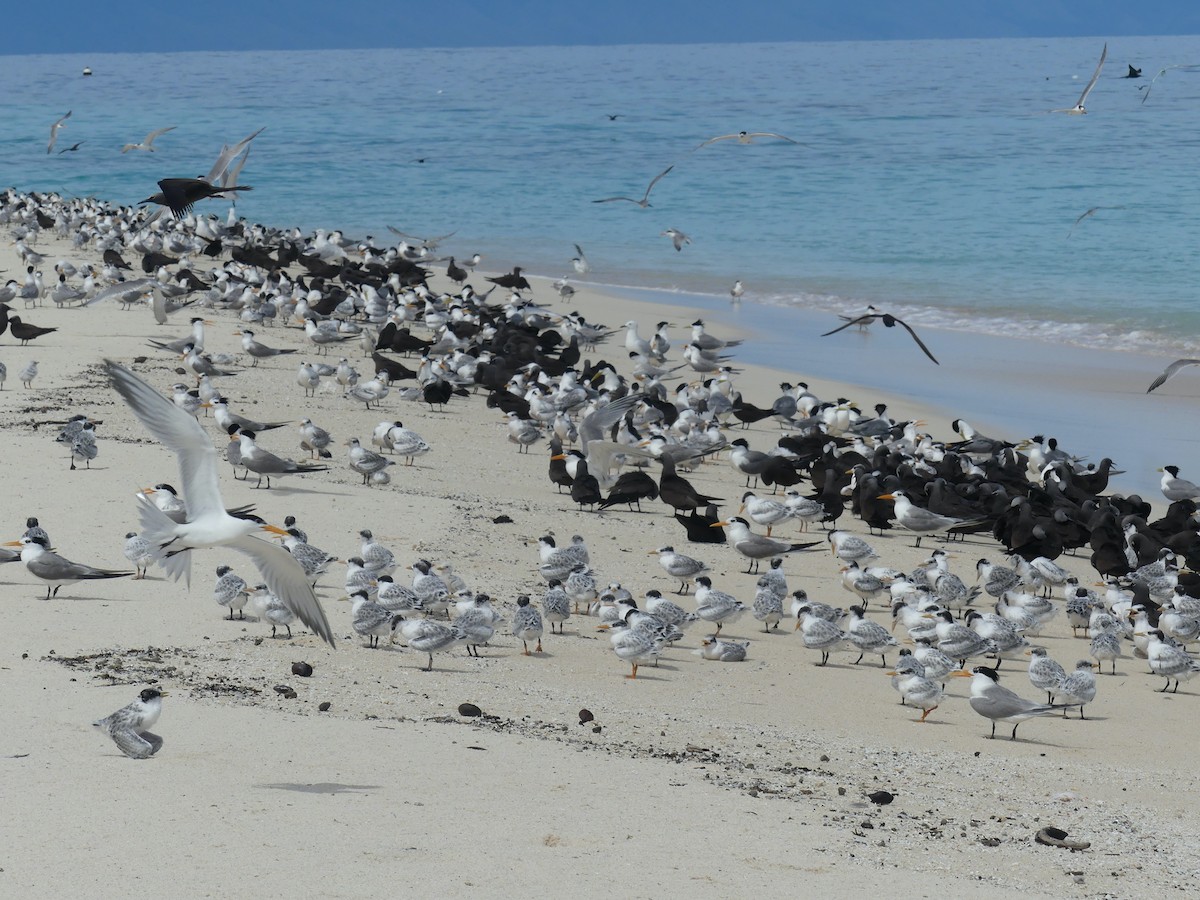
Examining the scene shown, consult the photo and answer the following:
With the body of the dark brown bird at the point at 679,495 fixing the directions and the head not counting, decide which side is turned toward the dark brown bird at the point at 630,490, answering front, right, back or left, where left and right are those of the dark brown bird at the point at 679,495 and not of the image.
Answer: front

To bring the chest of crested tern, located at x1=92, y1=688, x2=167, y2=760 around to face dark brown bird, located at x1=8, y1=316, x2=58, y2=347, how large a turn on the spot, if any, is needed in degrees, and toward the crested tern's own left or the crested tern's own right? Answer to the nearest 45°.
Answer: approximately 90° to the crested tern's own left

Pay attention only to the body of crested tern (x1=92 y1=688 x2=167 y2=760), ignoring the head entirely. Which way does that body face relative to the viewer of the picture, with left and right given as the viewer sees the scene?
facing to the right of the viewer

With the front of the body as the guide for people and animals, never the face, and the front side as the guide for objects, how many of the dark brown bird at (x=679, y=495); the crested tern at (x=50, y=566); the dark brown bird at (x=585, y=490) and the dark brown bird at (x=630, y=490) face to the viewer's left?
2

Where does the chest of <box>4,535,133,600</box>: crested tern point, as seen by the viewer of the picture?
to the viewer's left

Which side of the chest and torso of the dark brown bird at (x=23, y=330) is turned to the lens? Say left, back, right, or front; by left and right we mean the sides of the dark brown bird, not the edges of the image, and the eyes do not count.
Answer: left

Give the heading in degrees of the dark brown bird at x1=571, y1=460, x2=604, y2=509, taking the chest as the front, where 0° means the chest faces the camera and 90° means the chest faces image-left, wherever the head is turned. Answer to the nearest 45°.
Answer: approximately 0°

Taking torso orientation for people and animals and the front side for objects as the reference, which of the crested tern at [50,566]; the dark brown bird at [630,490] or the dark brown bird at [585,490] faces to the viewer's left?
the crested tern

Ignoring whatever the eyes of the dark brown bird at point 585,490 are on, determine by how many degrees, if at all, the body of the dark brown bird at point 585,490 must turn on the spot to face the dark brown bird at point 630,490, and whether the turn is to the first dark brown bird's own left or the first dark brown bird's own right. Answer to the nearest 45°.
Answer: approximately 135° to the first dark brown bird's own left

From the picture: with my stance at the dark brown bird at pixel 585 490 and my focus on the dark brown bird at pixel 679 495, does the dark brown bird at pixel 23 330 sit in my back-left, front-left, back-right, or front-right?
back-left

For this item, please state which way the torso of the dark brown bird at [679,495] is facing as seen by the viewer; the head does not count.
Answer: to the viewer's left

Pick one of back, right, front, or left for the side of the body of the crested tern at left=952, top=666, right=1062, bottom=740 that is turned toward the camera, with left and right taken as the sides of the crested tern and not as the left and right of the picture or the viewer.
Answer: left

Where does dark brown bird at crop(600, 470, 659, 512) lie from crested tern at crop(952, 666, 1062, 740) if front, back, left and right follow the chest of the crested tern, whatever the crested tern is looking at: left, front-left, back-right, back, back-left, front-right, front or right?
front-right
